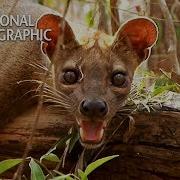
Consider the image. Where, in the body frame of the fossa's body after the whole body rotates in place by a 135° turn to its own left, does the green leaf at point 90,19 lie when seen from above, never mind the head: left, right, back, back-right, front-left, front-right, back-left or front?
front

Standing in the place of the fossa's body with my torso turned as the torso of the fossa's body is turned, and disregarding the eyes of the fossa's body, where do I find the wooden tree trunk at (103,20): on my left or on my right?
on my left

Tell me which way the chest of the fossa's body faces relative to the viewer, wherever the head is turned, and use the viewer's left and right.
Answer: facing the viewer and to the right of the viewer
